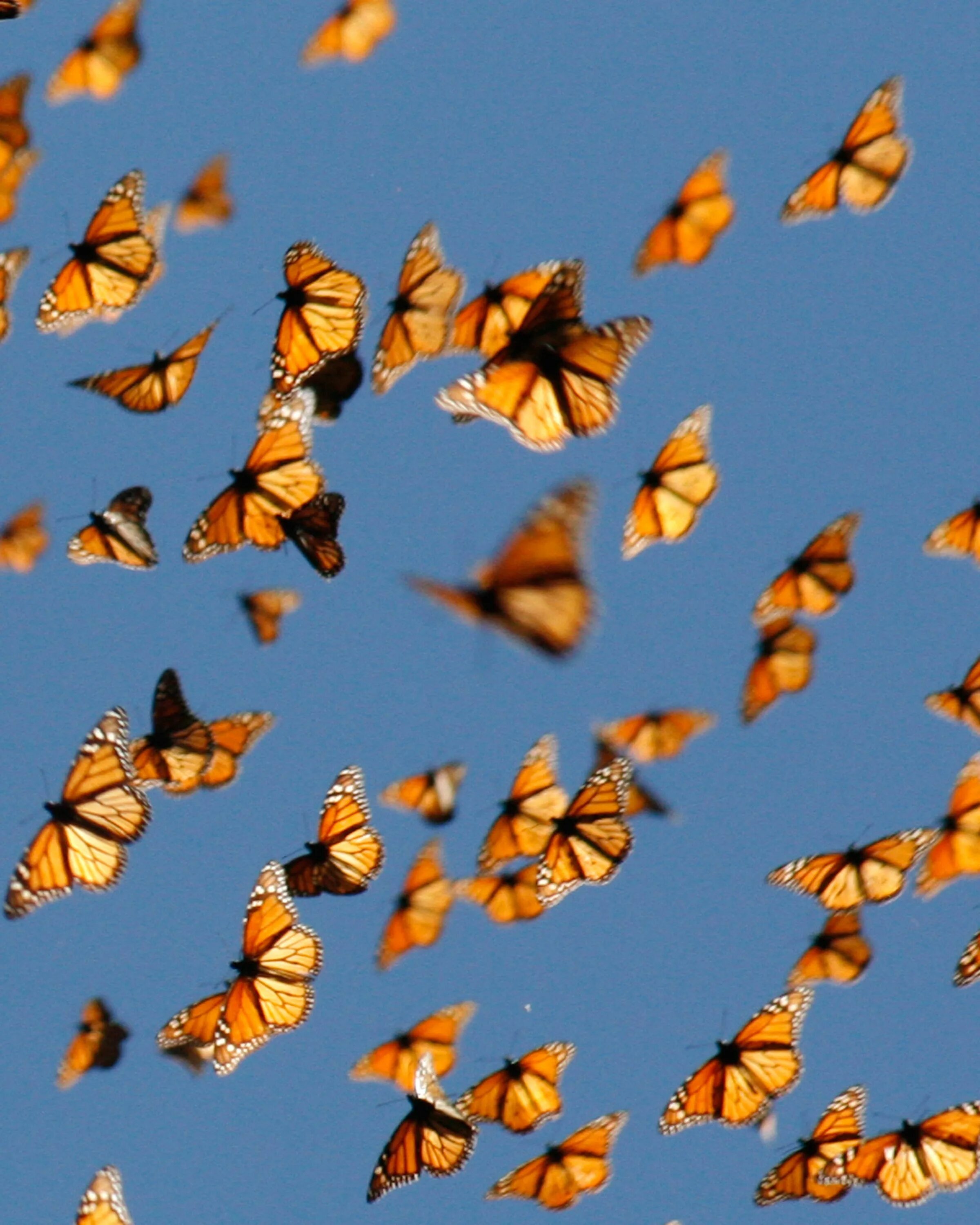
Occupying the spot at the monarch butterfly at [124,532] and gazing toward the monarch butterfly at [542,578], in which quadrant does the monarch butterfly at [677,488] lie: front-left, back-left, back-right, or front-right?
front-left

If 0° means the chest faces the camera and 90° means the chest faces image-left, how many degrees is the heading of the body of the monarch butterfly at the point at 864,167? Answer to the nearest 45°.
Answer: approximately 90°
